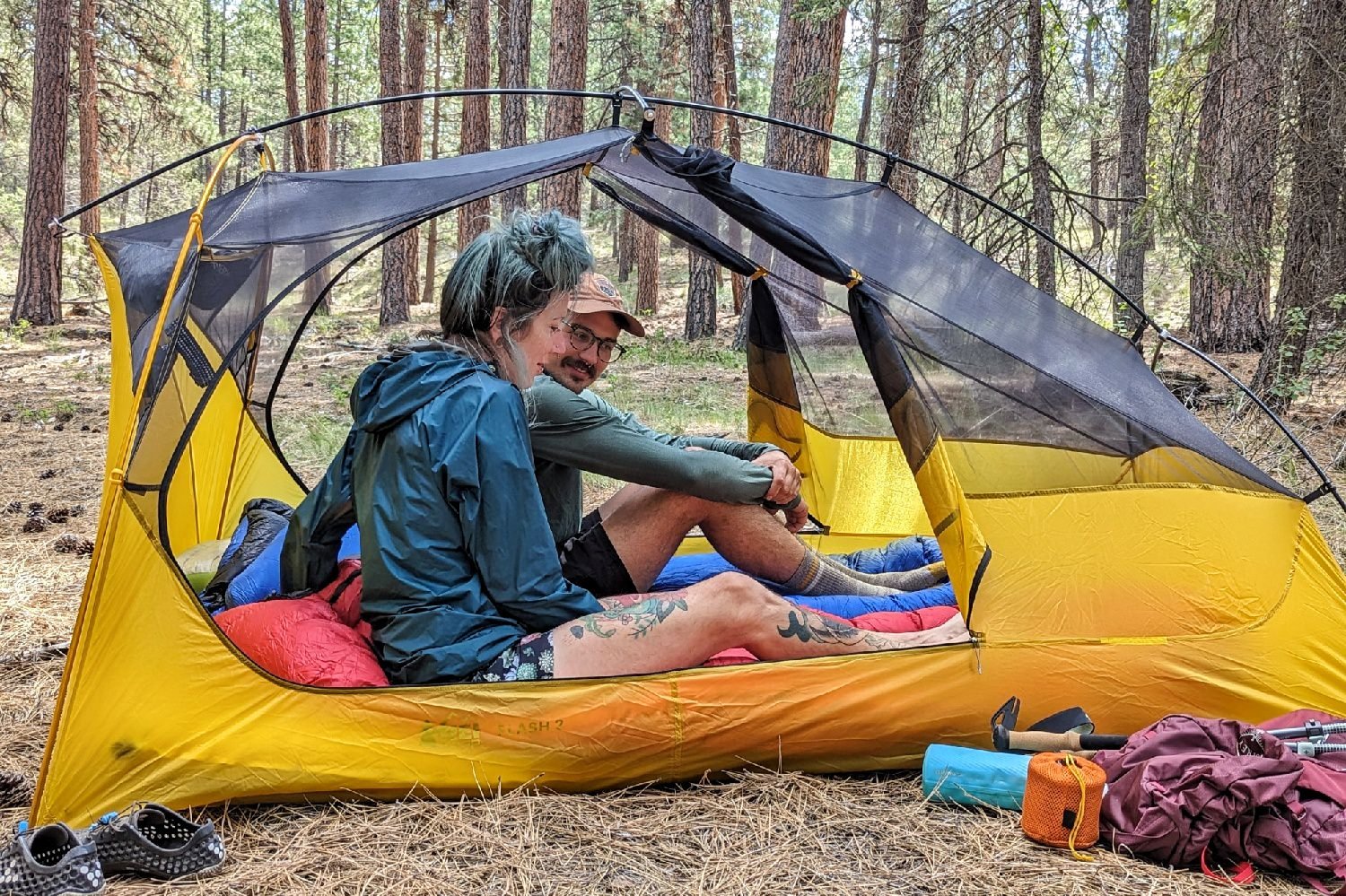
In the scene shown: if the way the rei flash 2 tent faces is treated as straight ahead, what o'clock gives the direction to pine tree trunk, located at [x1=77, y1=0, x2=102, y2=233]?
The pine tree trunk is roughly at 5 o'clock from the rei flash 2 tent.

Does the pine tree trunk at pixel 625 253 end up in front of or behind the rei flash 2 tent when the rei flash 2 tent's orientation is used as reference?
behind

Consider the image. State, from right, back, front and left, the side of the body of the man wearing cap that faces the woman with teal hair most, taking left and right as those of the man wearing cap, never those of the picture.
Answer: right

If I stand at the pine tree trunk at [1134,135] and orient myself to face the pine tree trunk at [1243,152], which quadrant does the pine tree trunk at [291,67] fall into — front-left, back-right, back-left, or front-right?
back-right

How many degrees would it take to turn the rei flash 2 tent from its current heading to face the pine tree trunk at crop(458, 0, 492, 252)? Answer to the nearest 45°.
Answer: approximately 180°

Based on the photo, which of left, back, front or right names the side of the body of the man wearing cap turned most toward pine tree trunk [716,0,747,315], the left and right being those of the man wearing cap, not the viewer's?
left

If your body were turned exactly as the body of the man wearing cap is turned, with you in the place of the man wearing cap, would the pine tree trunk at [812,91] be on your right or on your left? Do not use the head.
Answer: on your left

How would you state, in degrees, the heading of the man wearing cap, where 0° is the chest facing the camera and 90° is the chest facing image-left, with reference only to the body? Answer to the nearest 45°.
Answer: approximately 270°

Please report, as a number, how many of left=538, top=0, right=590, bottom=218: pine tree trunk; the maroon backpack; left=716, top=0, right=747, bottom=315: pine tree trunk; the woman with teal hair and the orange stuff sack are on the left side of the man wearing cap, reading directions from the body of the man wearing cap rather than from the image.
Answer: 2

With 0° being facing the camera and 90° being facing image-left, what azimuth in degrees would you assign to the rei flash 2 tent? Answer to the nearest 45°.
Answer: approximately 0°
